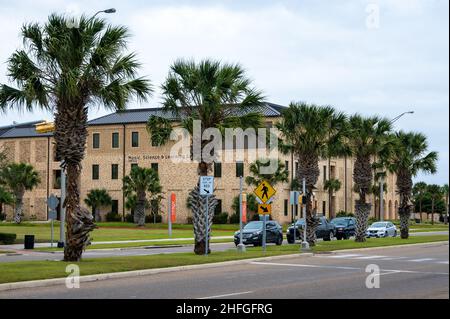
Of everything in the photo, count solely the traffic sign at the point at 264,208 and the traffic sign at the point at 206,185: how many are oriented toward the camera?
2

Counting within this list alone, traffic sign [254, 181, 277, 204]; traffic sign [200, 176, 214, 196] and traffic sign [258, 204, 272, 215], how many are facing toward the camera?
3

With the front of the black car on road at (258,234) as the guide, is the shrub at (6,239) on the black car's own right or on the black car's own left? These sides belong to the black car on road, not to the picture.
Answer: on the black car's own right

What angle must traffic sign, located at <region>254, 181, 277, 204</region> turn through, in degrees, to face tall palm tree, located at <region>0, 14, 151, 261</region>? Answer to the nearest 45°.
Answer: approximately 45° to its right

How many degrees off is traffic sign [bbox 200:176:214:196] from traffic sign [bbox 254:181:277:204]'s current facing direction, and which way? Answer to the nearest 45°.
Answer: approximately 45° to its right

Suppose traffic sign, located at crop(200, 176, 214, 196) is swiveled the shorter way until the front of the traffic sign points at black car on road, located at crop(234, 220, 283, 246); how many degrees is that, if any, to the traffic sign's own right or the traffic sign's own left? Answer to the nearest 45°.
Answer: approximately 180°

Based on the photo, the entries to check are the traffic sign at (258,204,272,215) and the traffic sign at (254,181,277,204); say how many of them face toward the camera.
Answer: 2

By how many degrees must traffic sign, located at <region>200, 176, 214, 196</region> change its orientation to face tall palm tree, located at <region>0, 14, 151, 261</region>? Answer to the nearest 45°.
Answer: approximately 45° to its right

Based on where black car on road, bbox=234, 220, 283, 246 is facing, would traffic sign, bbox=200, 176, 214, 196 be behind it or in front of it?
in front
